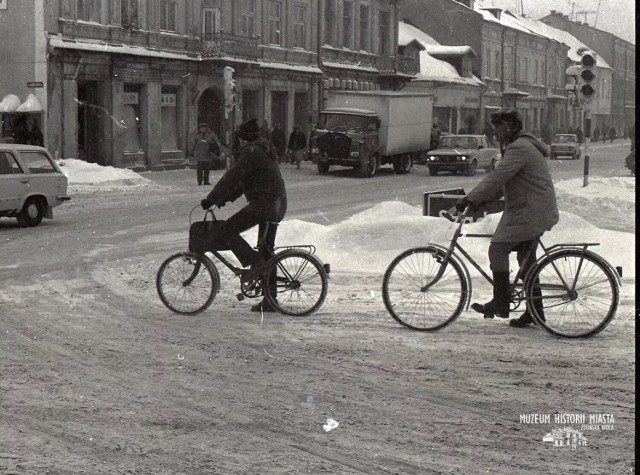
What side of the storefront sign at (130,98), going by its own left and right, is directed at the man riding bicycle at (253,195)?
front

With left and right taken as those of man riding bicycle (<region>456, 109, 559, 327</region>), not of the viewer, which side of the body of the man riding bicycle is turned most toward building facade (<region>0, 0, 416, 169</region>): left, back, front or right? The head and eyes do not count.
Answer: right

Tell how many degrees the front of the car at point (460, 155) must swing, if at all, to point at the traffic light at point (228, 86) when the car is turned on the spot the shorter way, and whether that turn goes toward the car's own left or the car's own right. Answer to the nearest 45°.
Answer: approximately 45° to the car's own right

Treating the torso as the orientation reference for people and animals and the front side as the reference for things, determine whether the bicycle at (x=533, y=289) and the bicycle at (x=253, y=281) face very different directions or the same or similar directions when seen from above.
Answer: same or similar directions

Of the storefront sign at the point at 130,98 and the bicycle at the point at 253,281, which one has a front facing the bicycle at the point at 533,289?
the storefront sign

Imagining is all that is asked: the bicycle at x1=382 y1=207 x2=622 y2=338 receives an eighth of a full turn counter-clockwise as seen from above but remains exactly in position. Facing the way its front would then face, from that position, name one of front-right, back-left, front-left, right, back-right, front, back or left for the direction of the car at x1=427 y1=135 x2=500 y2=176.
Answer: back-right

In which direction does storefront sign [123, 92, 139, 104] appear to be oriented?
toward the camera

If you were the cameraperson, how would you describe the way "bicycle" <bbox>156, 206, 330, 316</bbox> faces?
facing to the left of the viewer

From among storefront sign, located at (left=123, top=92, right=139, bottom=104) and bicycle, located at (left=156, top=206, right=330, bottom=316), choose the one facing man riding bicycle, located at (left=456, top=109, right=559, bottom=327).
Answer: the storefront sign

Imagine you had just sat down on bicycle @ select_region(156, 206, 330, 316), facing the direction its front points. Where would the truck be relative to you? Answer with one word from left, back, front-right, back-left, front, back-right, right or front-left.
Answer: right

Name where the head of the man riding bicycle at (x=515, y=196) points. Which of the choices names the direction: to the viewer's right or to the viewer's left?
to the viewer's left

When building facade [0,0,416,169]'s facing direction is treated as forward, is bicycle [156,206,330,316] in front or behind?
in front

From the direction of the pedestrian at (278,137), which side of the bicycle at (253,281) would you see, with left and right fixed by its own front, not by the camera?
right

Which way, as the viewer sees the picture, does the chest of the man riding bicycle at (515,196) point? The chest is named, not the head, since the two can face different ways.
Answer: to the viewer's left

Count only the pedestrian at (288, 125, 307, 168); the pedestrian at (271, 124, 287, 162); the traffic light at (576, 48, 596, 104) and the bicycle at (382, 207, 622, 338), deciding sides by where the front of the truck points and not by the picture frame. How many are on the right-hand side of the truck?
2

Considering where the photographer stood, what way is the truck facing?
facing the viewer and to the left of the viewer

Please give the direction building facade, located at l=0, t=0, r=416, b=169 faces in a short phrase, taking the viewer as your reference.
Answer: facing the viewer and to the right of the viewer

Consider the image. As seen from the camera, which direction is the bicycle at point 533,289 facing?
to the viewer's left

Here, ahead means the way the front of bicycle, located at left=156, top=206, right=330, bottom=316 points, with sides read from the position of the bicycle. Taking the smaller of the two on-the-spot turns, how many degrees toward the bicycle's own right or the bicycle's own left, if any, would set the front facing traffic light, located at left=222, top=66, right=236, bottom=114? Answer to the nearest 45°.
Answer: approximately 90° to the bicycle's own right

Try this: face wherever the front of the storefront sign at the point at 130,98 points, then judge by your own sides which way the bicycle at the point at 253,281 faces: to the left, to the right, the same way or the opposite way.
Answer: to the right
